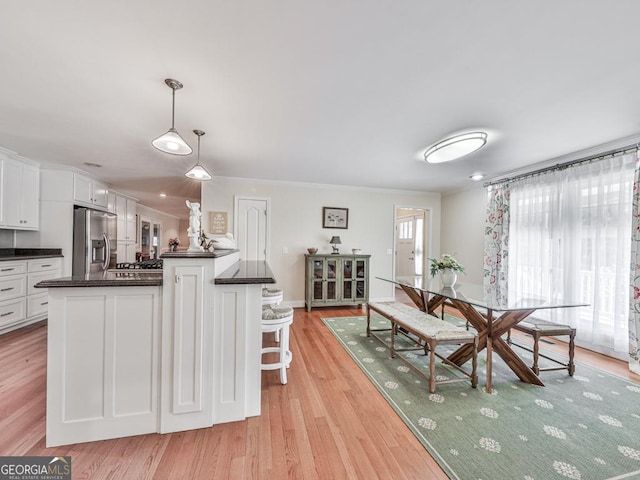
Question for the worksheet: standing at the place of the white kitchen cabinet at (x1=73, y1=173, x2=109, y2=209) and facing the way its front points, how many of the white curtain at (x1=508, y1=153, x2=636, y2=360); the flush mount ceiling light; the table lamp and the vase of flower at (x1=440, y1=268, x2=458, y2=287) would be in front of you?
4

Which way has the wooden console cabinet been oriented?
toward the camera

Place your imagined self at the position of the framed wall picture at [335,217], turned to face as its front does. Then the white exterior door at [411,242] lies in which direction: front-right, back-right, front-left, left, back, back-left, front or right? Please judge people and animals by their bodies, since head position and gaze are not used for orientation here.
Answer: back-left

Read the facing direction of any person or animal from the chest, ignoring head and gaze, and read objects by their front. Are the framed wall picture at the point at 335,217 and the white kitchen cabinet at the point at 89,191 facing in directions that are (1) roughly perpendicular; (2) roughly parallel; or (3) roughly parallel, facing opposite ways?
roughly perpendicular

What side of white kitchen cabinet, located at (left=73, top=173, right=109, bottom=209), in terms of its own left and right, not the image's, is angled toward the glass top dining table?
front

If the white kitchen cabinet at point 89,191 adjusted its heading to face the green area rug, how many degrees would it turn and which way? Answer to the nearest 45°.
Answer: approximately 45° to its right

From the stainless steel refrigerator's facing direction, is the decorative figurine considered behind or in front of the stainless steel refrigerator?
in front

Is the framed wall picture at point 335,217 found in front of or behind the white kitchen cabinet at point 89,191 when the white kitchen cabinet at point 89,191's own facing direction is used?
in front

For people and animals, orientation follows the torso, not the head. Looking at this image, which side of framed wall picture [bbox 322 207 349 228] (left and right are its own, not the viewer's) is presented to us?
front

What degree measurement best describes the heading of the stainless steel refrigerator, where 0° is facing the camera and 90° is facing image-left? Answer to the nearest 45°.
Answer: approximately 315°

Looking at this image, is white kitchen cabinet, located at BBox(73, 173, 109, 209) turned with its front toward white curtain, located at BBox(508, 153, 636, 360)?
yes

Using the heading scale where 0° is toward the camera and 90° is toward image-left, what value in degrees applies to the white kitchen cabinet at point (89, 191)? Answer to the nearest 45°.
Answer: approximately 315°

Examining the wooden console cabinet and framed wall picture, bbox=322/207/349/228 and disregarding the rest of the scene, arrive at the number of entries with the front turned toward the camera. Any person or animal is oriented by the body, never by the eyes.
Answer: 2

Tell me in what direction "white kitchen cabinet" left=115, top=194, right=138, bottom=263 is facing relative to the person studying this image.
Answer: facing the viewer and to the right of the viewer

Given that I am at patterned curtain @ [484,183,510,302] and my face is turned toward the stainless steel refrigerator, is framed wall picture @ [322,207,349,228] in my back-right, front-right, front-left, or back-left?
front-right

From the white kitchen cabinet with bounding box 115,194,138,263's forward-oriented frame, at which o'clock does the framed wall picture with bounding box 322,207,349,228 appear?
The framed wall picture is roughly at 12 o'clock from the white kitchen cabinet.
